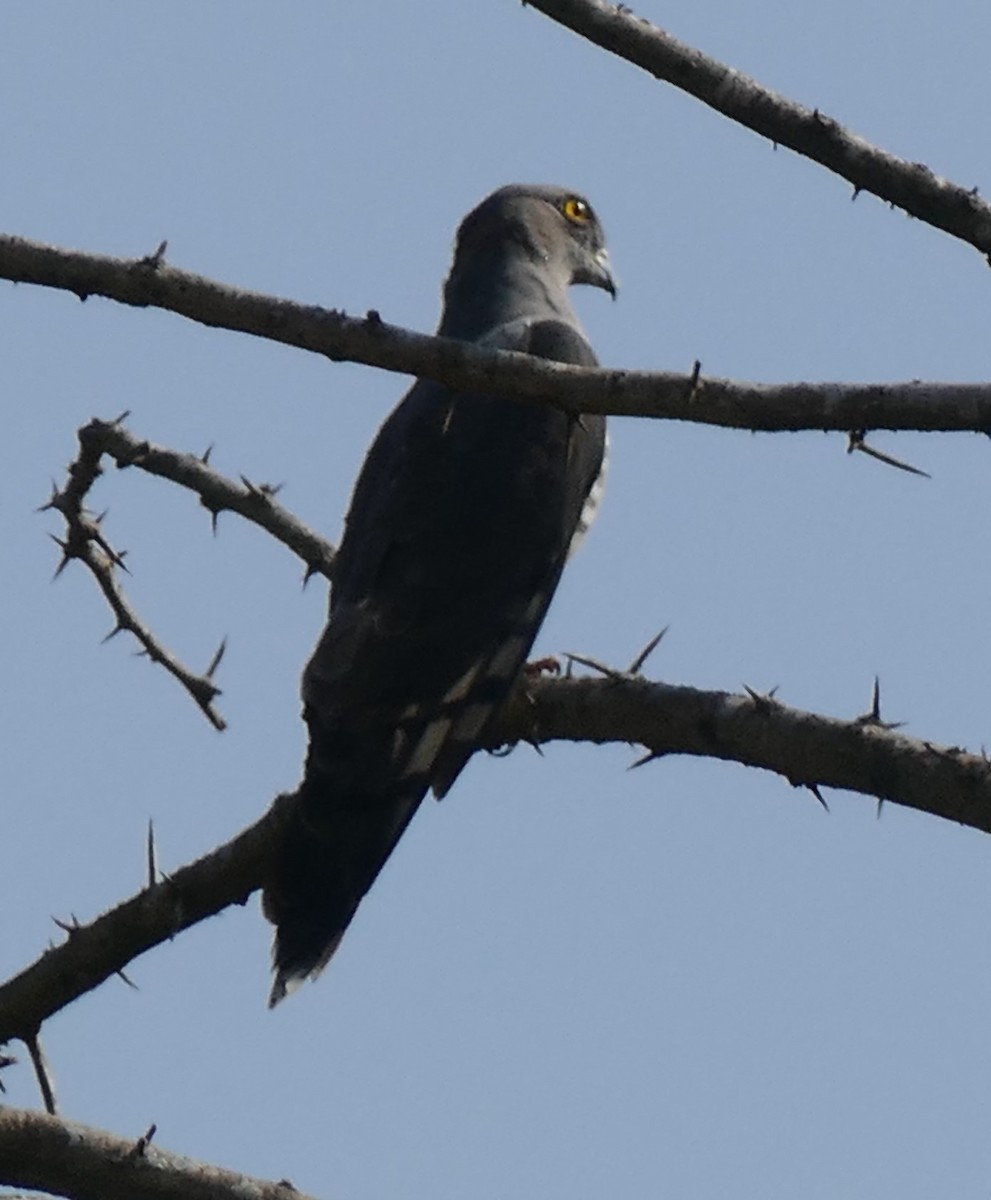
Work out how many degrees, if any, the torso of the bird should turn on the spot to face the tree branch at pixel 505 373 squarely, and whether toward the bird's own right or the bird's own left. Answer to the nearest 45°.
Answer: approximately 135° to the bird's own right

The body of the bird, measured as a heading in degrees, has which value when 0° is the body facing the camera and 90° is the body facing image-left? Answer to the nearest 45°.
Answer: approximately 225°
